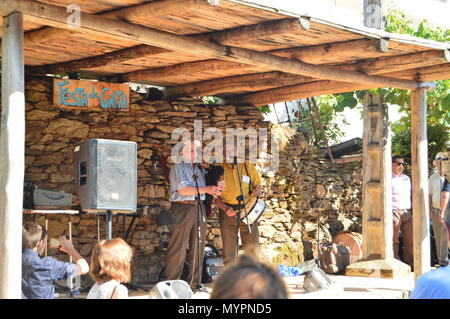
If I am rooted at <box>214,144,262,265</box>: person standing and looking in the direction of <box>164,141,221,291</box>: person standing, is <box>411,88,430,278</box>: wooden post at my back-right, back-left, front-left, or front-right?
back-left

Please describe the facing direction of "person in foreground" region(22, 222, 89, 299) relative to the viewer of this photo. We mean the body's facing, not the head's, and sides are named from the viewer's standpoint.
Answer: facing away from the viewer and to the right of the viewer

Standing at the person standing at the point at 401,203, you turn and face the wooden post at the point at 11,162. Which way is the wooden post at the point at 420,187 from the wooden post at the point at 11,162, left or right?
left

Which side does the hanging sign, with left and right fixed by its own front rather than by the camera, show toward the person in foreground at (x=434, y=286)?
front

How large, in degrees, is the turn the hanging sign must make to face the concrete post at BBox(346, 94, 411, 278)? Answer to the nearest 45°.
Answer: approximately 90° to its left

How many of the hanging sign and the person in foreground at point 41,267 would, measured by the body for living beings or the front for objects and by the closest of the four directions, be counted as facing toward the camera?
1

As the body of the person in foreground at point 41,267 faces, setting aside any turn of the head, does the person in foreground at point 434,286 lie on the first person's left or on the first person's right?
on the first person's right

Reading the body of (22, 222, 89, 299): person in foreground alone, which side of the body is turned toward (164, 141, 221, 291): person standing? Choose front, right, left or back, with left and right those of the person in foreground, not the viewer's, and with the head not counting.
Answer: front

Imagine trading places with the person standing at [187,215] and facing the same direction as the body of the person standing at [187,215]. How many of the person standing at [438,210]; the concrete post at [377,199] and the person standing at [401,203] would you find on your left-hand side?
3

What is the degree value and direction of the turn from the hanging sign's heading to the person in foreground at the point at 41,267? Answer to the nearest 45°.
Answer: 0° — it already faces them

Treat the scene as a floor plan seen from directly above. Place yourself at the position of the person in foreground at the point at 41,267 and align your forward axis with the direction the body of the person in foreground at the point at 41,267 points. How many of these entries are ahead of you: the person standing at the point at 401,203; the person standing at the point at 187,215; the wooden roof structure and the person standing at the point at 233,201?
4

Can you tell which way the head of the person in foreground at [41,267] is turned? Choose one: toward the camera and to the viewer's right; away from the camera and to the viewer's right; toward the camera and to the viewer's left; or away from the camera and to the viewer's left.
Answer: away from the camera and to the viewer's right

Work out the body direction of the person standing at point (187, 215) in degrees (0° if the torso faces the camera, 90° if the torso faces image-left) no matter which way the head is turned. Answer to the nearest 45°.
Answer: approximately 315°

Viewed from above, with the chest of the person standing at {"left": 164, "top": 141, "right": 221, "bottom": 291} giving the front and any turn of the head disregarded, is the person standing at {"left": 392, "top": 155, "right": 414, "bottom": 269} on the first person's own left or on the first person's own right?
on the first person's own left

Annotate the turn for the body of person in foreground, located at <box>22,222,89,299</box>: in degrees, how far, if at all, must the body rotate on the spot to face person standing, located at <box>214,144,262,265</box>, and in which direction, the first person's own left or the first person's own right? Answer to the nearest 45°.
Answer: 0° — they already face them

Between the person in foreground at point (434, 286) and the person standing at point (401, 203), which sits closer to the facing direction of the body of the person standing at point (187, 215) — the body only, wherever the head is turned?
the person in foreground
